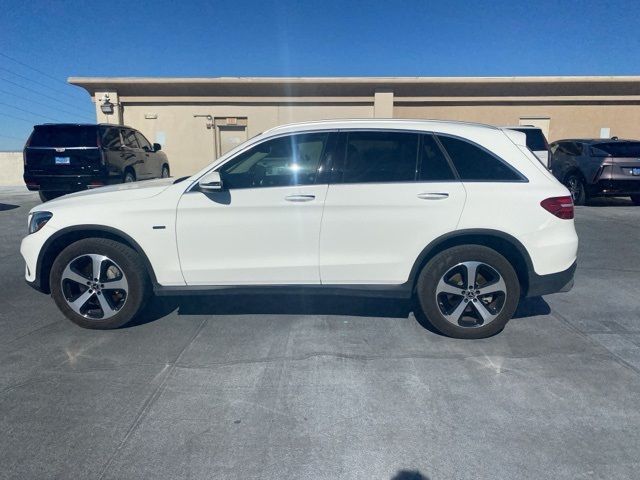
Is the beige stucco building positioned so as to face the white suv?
yes

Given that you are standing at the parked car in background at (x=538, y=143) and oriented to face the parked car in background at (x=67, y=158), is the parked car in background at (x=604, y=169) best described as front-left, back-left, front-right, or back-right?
back-left

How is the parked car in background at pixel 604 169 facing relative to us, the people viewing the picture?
facing away from the viewer and to the left of the viewer

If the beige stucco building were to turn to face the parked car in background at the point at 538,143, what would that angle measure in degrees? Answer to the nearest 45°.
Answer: approximately 45° to its left

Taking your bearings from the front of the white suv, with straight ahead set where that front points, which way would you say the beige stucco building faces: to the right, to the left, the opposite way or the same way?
to the left

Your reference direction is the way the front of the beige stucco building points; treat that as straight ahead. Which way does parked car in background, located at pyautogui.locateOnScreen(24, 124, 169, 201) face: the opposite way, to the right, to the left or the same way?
the opposite way

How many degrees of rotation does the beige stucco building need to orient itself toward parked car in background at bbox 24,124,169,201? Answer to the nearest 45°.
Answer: approximately 45° to its right

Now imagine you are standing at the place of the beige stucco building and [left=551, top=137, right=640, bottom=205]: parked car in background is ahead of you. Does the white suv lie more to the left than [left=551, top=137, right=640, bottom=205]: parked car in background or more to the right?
right

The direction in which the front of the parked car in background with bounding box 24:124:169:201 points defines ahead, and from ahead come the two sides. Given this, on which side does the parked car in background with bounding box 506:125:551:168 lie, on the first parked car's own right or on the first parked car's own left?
on the first parked car's own right

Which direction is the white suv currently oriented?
to the viewer's left

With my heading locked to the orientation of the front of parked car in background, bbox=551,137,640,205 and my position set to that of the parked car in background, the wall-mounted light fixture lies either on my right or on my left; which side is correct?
on my left
